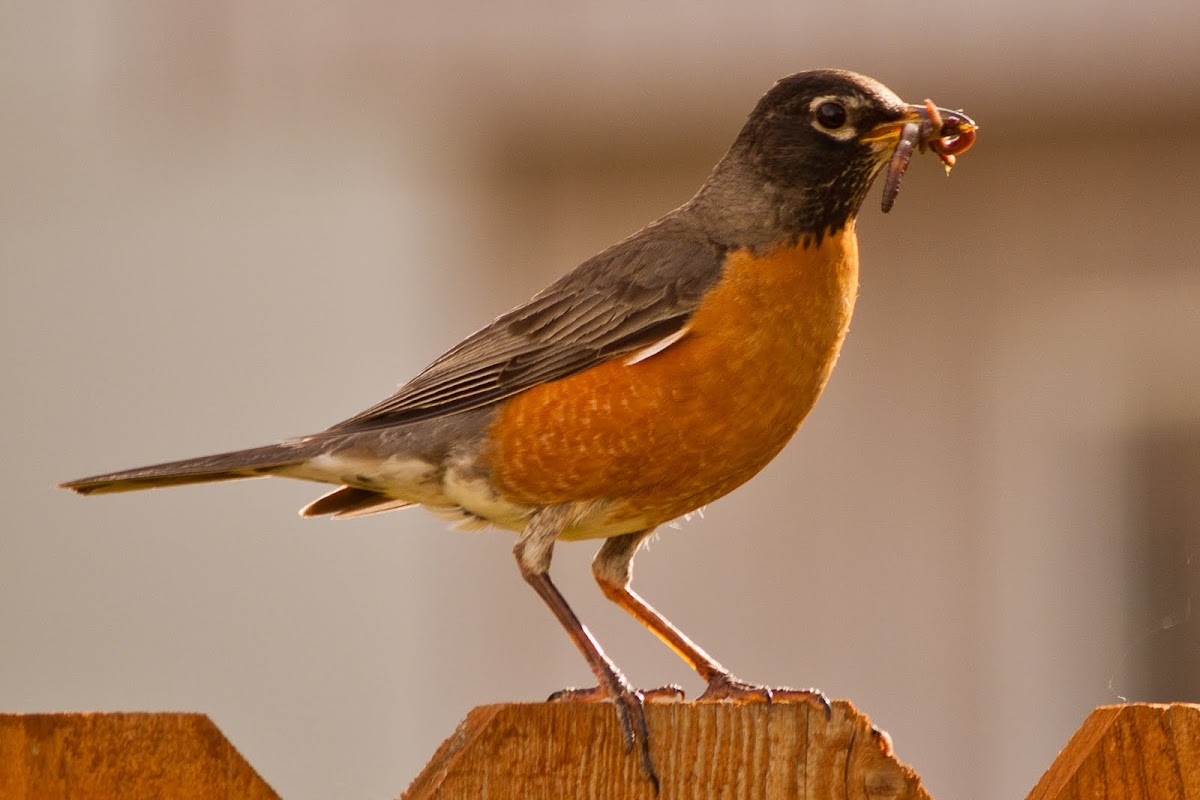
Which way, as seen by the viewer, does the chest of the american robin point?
to the viewer's right

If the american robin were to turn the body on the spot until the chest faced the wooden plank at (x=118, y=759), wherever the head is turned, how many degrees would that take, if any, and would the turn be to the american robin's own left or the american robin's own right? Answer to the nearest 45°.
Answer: approximately 135° to the american robin's own right
